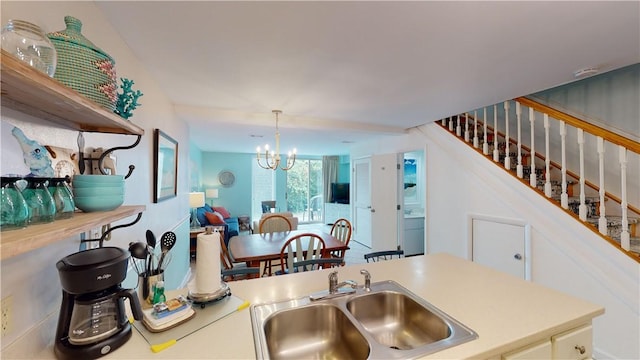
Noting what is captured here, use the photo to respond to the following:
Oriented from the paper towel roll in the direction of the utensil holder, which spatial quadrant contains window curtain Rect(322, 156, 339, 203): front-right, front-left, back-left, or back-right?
back-right

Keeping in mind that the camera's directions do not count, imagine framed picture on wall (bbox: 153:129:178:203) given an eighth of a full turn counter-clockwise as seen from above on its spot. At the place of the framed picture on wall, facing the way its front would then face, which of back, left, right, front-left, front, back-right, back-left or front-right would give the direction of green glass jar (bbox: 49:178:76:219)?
back-right

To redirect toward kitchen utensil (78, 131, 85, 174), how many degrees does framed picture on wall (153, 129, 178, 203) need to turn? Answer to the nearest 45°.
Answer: approximately 90° to its right

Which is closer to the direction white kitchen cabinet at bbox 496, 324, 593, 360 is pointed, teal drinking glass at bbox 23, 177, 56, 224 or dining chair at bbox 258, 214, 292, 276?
the teal drinking glass

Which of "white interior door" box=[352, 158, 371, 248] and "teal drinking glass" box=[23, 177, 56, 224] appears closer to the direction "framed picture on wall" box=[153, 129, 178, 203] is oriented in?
the white interior door

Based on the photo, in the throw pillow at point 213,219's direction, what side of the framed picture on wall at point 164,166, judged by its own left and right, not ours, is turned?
left

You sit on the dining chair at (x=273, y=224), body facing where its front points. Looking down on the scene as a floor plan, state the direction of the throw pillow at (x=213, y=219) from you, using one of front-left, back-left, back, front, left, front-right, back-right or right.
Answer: back-right

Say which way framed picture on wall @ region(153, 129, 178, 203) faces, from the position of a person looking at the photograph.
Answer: facing to the right of the viewer

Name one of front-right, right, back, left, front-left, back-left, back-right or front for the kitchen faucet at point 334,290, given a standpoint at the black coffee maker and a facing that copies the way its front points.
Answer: front-left

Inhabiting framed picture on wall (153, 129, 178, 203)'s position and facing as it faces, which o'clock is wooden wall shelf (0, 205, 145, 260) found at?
The wooden wall shelf is roughly at 3 o'clock from the framed picture on wall.
